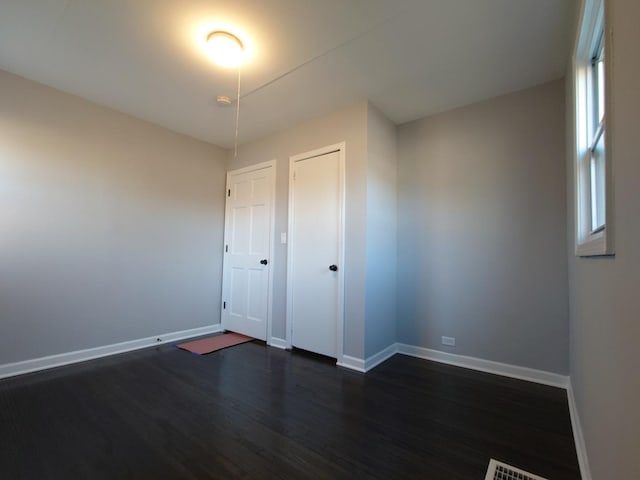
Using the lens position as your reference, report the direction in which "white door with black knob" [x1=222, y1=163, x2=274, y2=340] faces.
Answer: facing the viewer and to the left of the viewer

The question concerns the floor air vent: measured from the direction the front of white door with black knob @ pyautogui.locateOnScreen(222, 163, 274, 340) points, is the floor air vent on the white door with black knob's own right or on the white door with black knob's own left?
on the white door with black knob's own left

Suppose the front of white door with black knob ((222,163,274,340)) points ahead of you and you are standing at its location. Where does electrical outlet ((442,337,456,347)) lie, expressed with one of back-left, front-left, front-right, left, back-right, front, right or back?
left

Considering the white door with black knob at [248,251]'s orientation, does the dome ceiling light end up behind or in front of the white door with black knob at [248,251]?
in front

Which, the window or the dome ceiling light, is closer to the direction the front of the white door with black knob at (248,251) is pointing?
the dome ceiling light

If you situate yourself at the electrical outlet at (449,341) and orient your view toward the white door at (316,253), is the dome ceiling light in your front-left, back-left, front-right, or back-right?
front-left

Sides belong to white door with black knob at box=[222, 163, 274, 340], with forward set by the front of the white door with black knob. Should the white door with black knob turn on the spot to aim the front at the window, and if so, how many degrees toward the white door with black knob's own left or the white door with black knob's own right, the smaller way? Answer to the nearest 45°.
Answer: approximately 90° to the white door with black knob's own left

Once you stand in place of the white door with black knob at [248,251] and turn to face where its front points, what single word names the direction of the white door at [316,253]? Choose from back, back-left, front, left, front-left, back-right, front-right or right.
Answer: left
